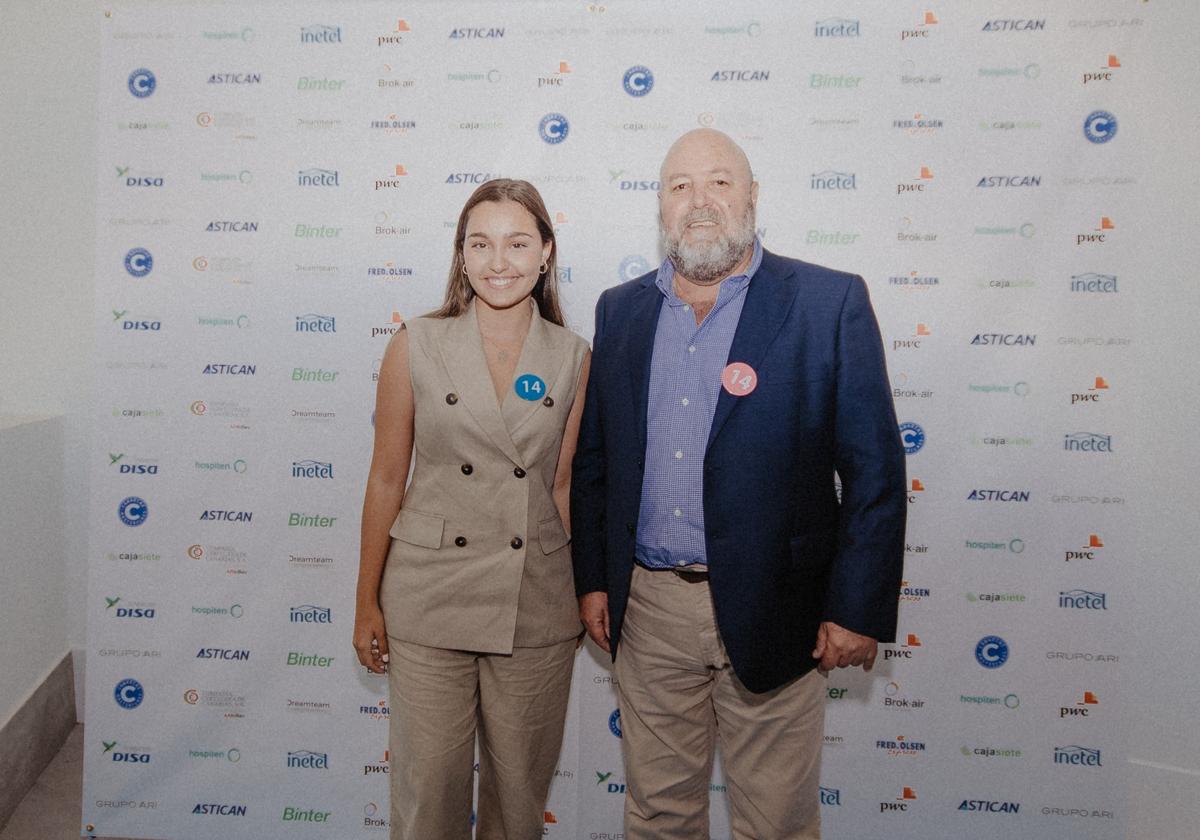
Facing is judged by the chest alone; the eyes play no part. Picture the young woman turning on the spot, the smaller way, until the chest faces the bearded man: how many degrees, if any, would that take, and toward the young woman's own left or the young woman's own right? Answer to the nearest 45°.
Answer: approximately 90° to the young woman's own left

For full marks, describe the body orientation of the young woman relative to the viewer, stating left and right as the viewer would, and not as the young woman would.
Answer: facing the viewer
